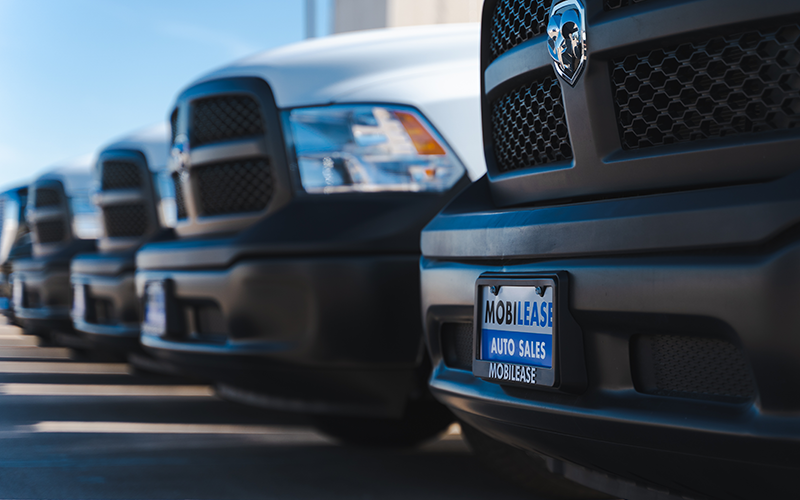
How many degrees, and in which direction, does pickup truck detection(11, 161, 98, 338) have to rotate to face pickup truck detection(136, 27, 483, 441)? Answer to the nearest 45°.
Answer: approximately 45° to its left

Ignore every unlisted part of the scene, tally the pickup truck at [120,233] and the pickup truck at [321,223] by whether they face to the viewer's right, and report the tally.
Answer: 0

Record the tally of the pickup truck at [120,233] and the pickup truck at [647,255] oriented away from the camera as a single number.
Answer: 0

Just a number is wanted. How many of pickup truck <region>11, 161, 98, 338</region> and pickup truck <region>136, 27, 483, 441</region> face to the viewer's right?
0
